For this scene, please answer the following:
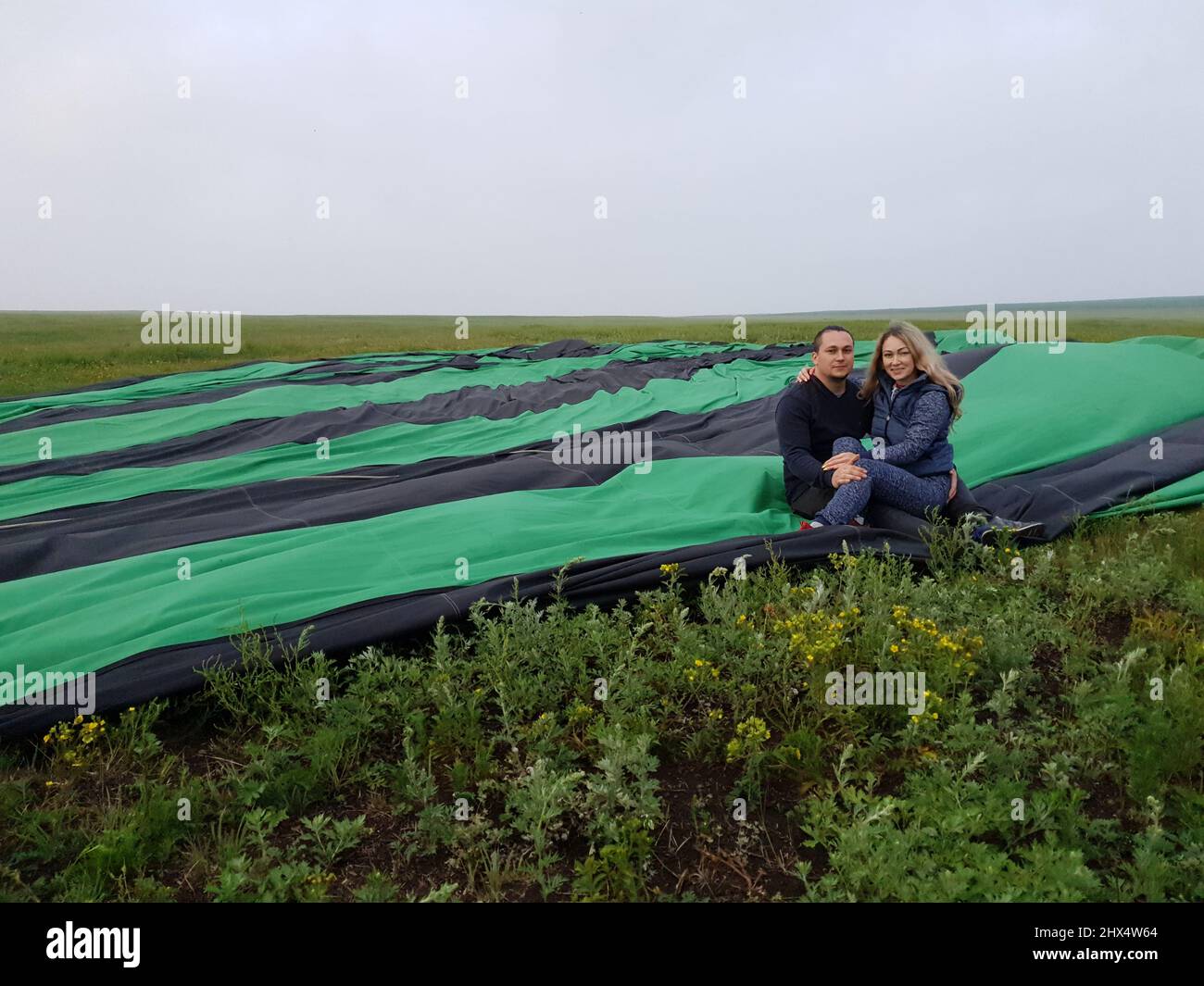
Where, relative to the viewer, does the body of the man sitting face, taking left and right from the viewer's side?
facing the viewer and to the right of the viewer
